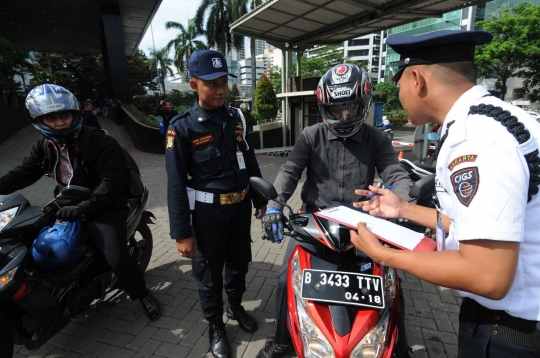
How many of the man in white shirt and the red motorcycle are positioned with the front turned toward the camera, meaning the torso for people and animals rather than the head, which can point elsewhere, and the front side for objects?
1

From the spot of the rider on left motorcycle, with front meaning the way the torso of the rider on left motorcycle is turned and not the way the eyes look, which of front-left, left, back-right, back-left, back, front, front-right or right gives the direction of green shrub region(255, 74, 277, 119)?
back

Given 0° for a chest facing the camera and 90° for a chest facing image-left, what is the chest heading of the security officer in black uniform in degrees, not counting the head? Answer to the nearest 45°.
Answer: approximately 315°

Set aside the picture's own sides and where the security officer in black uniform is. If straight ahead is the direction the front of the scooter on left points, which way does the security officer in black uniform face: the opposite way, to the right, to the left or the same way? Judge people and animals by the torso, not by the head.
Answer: to the left

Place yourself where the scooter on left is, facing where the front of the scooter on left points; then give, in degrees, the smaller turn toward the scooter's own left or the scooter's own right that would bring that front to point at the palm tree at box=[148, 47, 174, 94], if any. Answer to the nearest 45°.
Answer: approximately 135° to the scooter's own right

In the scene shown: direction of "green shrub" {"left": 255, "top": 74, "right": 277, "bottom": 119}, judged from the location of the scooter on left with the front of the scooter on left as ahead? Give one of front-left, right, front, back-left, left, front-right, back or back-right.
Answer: back

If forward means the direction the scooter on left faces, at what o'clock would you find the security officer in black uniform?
The security officer in black uniform is roughly at 8 o'clock from the scooter on left.

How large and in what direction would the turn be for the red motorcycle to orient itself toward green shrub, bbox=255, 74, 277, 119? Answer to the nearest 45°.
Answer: approximately 180°

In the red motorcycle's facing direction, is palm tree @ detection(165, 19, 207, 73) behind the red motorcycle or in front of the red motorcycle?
behind

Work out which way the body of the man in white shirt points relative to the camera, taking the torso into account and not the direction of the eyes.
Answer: to the viewer's left

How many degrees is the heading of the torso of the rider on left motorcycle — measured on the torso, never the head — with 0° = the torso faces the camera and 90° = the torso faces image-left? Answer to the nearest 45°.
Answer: approximately 45°
